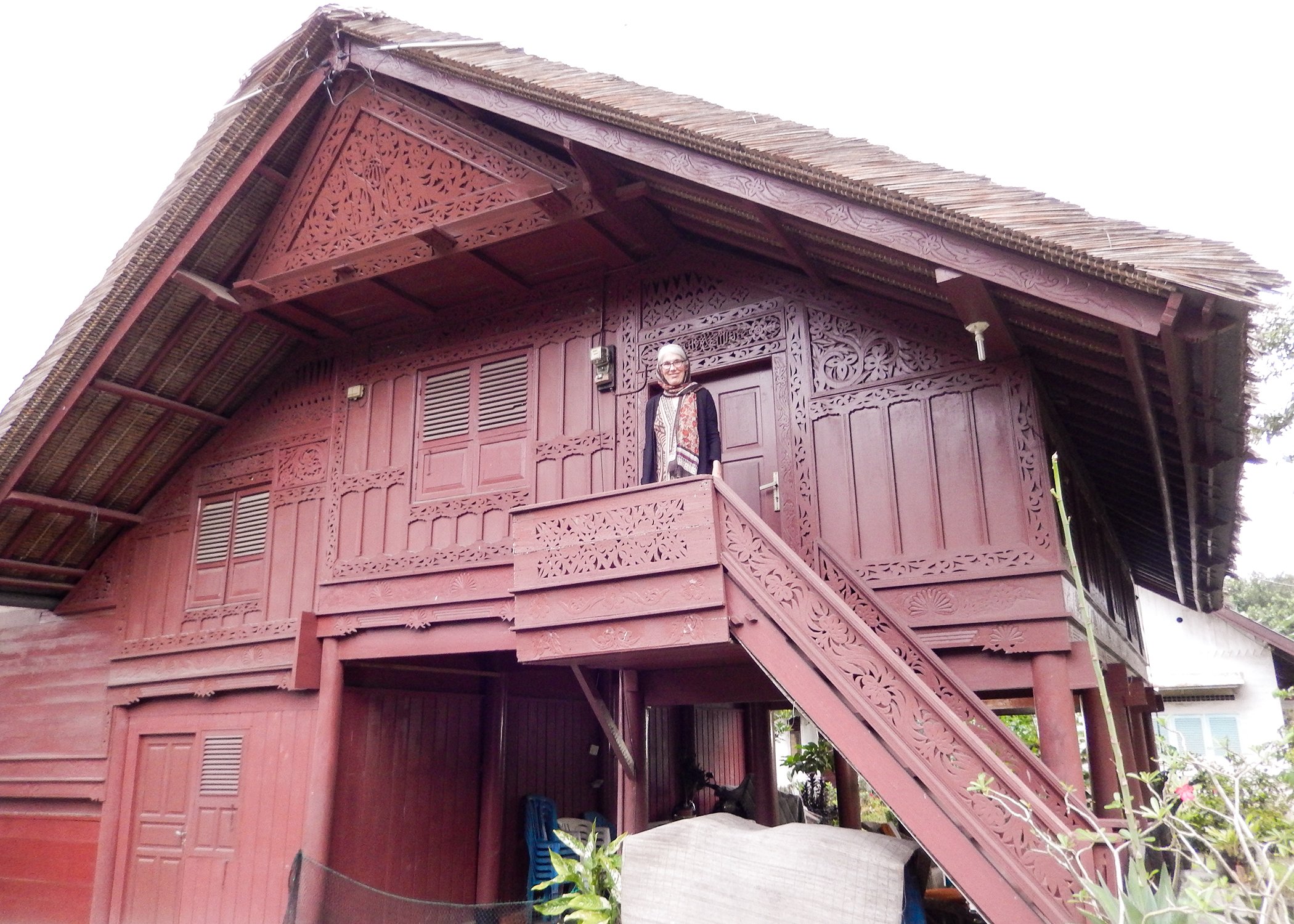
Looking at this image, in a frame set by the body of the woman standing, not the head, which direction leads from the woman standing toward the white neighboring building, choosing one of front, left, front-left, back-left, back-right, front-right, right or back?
back-left

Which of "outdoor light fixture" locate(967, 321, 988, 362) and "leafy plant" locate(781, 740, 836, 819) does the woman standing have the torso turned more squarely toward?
the outdoor light fixture

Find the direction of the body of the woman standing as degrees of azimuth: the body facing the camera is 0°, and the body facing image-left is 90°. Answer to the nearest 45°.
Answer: approximately 0°

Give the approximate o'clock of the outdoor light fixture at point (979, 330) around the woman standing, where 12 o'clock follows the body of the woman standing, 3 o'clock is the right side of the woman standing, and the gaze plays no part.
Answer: The outdoor light fixture is roughly at 10 o'clock from the woman standing.

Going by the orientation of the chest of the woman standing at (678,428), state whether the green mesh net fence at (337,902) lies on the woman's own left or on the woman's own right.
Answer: on the woman's own right
